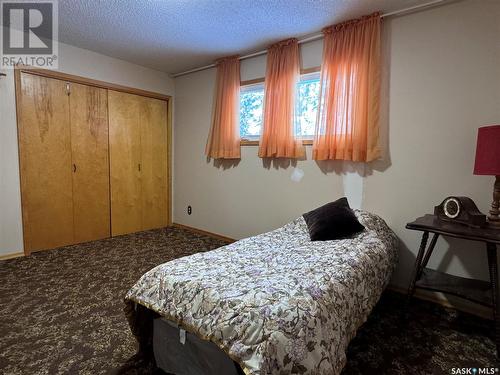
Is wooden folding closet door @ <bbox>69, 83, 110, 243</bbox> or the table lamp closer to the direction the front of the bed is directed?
the wooden folding closet door

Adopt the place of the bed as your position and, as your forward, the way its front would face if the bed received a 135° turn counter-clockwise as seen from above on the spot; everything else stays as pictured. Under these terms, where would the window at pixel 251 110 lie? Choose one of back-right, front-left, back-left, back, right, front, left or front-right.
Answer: left

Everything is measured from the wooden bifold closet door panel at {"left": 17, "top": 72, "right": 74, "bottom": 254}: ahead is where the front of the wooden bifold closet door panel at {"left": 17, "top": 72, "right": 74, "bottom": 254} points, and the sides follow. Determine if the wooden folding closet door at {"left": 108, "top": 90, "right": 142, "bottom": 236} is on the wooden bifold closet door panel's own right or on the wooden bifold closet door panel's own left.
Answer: on the wooden bifold closet door panel's own left

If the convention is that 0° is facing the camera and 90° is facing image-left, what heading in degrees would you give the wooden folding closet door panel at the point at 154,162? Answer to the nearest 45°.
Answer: approximately 315°

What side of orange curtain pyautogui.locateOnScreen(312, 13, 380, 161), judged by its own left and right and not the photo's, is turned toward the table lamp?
left

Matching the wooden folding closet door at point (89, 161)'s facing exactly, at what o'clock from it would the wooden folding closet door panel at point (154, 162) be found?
the wooden folding closet door panel at point (154, 162) is roughly at 10 o'clock from the wooden folding closet door at point (89, 161).

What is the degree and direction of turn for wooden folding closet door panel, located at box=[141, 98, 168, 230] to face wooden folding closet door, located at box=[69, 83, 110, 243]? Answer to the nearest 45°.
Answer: approximately 90° to its right

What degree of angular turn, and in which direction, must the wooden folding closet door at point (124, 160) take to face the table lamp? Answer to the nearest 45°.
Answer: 0° — it already faces it
